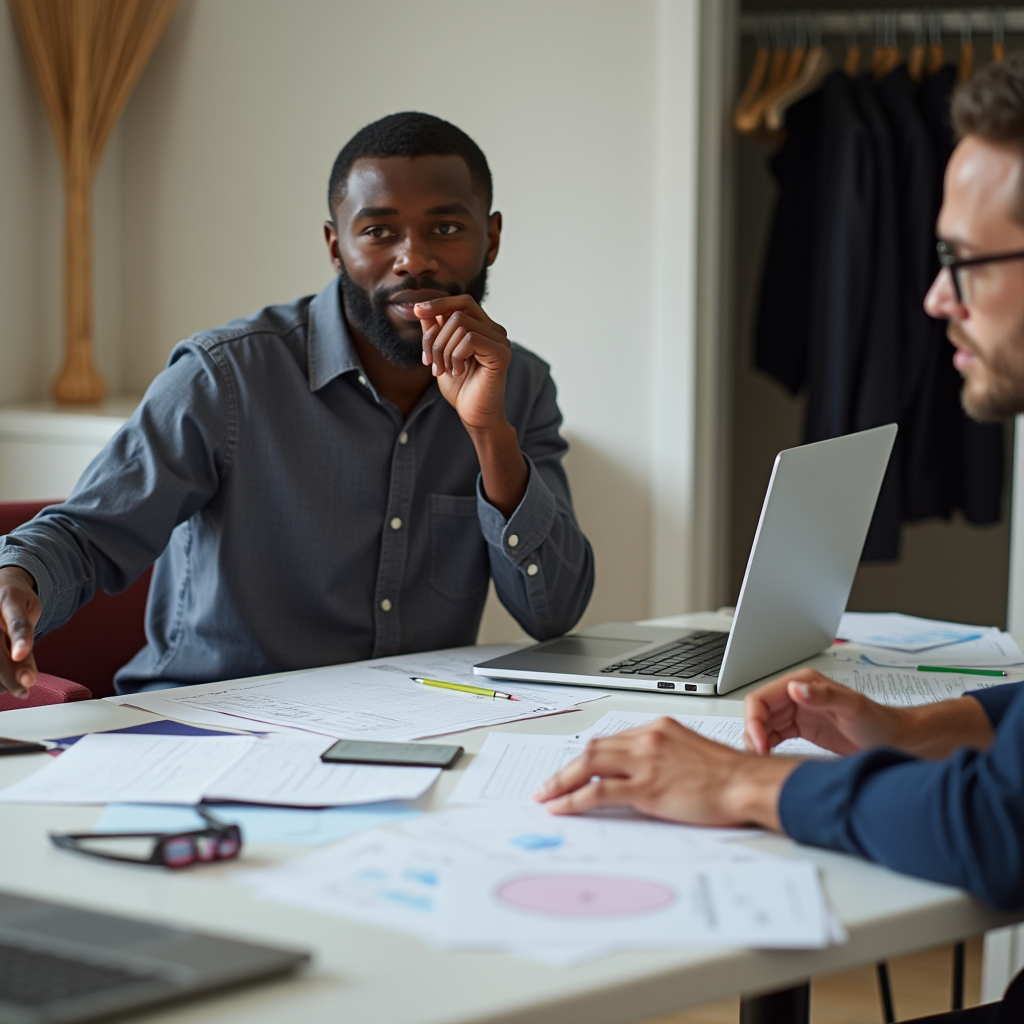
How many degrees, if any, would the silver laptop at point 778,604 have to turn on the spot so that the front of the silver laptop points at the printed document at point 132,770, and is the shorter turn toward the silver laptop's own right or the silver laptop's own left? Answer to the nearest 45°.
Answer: approximately 90° to the silver laptop's own left

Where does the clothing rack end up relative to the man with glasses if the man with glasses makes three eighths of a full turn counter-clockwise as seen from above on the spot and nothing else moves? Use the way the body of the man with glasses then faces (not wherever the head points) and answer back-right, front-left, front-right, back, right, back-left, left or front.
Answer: back-left

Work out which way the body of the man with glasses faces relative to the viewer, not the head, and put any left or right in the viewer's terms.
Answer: facing to the left of the viewer

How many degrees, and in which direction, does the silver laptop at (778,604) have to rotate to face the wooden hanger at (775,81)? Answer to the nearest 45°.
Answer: approximately 45° to its right

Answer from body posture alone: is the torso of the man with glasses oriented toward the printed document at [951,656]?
no

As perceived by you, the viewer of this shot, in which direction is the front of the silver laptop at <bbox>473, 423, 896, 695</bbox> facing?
facing away from the viewer and to the left of the viewer

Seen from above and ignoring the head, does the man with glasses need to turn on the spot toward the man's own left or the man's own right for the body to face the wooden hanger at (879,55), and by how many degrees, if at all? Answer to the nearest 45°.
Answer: approximately 90° to the man's own right

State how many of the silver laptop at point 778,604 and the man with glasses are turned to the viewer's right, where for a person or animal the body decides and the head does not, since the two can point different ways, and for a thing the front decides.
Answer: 0

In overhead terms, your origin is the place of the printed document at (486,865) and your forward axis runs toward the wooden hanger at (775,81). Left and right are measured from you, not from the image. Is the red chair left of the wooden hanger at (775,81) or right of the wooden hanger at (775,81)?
left

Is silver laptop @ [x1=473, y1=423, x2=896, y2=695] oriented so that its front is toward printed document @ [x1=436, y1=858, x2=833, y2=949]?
no

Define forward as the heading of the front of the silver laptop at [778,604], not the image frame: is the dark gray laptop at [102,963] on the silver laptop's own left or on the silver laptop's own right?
on the silver laptop's own left

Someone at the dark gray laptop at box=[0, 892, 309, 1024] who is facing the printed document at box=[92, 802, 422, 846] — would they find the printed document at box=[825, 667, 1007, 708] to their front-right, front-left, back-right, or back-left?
front-right

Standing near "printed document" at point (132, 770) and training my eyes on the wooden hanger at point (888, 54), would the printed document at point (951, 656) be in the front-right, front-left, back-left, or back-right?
front-right

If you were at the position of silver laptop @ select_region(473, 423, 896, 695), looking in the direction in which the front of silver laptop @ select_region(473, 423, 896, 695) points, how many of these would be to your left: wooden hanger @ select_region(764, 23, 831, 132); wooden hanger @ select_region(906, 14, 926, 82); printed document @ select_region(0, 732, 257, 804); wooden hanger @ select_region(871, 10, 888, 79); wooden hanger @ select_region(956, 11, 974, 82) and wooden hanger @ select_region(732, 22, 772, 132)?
1

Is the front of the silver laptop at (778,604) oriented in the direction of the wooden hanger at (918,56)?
no

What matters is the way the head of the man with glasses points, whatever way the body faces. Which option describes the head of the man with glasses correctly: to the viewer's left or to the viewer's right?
to the viewer's left
